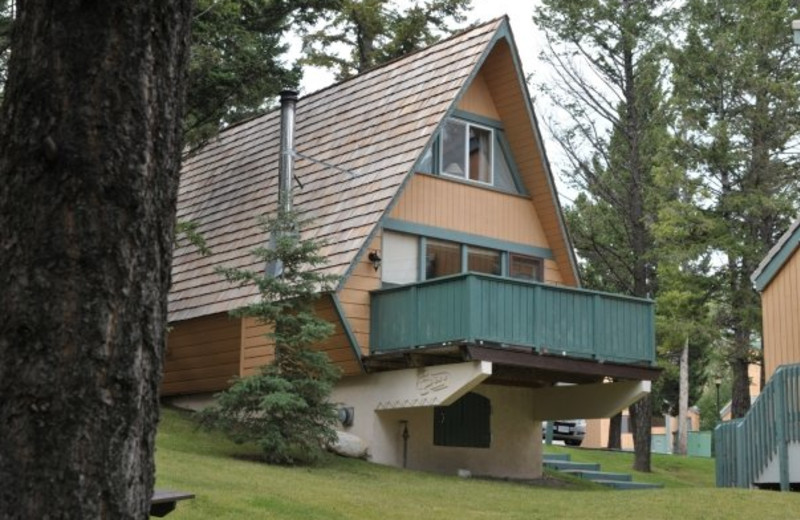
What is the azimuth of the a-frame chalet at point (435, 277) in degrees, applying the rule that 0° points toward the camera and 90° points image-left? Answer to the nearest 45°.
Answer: approximately 315°

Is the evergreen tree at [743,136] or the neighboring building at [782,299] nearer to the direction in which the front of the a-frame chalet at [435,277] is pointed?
the neighboring building

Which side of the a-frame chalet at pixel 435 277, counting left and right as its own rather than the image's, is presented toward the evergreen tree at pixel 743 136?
left

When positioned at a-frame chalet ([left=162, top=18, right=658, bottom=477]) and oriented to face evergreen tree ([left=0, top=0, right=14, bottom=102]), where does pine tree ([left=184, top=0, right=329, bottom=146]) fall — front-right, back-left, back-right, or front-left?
front-right

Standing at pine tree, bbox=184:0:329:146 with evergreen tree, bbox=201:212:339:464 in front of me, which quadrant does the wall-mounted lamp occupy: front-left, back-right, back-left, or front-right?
front-left

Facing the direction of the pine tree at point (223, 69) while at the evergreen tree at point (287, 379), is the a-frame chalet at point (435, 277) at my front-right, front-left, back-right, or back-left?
front-right

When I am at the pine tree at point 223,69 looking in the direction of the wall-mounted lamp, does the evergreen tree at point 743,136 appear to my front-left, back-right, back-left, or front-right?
front-left

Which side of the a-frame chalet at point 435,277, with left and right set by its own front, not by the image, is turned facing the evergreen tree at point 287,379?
right

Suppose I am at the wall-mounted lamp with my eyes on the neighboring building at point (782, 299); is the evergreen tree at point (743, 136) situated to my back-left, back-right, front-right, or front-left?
front-left

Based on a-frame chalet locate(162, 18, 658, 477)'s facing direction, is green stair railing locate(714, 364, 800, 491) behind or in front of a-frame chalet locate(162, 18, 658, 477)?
in front

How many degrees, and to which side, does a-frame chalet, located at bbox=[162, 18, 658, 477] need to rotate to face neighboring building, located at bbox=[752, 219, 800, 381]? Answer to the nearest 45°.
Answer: approximately 45° to its left

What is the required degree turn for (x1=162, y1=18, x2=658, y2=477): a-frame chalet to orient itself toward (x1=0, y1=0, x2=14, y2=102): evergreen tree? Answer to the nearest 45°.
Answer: approximately 135° to its right

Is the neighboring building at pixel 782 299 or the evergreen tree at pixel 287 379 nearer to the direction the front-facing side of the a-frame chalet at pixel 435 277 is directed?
the neighboring building

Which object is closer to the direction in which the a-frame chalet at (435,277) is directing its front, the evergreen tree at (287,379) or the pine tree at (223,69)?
the evergreen tree

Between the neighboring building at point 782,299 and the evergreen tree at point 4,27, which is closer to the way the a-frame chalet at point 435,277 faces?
the neighboring building

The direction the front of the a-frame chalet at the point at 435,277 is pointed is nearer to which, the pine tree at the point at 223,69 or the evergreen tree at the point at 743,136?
the evergreen tree
